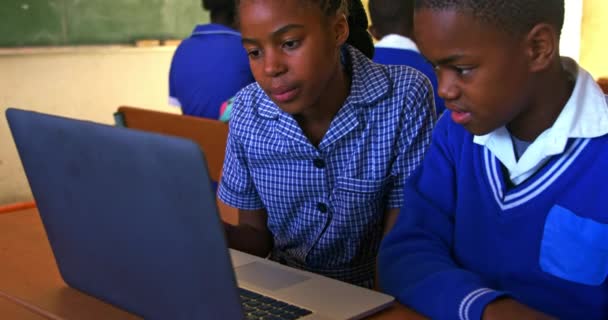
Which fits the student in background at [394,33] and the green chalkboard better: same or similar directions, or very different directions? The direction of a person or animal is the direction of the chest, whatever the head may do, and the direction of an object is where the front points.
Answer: very different directions

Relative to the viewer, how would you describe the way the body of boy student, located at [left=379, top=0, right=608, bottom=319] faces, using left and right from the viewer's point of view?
facing the viewer and to the left of the viewer

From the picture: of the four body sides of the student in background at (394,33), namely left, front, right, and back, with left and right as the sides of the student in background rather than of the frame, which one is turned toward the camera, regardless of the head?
back

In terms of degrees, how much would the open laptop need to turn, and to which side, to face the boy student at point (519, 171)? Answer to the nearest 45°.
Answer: approximately 45° to its right

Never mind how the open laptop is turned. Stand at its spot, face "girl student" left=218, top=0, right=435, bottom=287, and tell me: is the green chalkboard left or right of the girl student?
left

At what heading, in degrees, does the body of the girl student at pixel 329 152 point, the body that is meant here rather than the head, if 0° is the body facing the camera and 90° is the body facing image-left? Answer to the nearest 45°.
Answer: approximately 45°

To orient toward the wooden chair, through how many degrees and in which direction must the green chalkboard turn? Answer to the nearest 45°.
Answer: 0° — it already faces it

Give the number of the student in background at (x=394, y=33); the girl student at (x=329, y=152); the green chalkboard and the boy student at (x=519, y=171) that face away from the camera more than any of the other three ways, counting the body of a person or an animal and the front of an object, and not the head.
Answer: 1

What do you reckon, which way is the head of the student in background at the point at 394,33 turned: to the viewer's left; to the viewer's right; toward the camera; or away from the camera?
away from the camera

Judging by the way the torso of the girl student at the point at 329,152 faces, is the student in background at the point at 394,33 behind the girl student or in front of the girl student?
behind

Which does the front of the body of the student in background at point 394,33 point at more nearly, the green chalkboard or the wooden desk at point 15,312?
the green chalkboard

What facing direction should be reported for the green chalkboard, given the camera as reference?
facing the viewer

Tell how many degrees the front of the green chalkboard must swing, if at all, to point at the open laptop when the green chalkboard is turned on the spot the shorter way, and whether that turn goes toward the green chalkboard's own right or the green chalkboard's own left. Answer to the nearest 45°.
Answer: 0° — it already faces it

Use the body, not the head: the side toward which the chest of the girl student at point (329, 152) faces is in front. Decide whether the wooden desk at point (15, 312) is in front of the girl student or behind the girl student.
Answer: in front

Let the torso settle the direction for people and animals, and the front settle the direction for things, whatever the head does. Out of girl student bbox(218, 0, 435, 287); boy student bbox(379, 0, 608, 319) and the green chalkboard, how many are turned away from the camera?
0

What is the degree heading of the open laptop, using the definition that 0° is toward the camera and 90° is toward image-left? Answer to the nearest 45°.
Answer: approximately 225°
